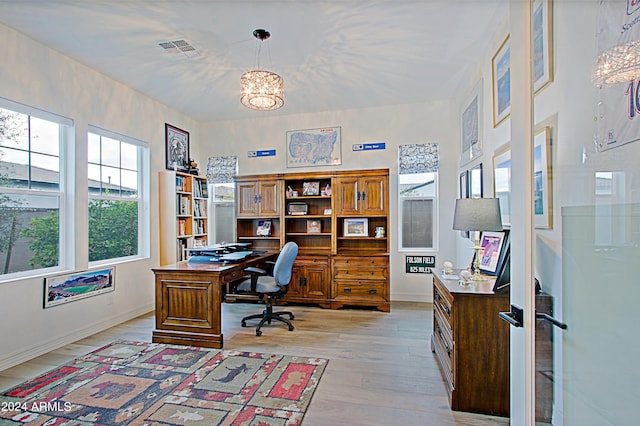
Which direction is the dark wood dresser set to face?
to the viewer's left

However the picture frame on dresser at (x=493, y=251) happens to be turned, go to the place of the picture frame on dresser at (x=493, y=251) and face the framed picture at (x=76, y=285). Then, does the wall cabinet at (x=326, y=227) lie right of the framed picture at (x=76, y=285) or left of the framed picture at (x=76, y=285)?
right

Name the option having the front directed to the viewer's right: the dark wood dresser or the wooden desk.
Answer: the wooden desk

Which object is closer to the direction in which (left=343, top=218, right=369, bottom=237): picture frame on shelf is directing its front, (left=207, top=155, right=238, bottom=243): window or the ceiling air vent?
the ceiling air vent

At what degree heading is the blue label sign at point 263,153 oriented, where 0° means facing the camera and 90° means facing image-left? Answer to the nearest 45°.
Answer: approximately 0°

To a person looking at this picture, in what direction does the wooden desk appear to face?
facing to the right of the viewer
